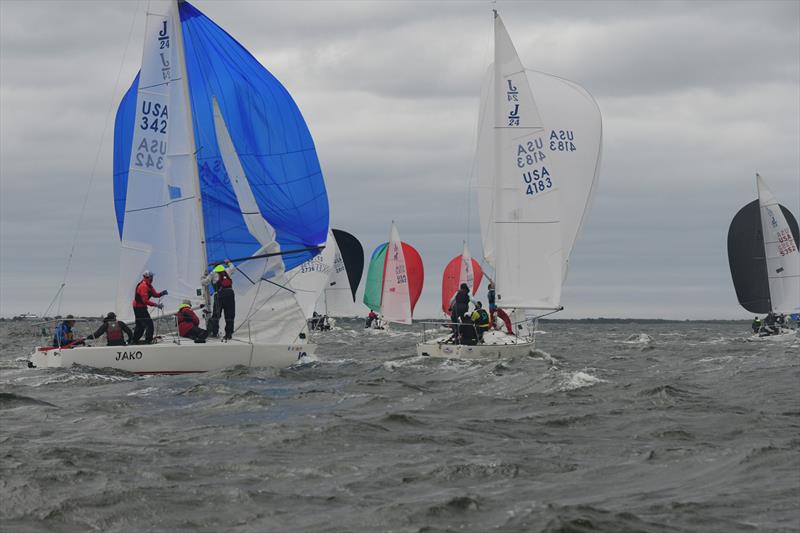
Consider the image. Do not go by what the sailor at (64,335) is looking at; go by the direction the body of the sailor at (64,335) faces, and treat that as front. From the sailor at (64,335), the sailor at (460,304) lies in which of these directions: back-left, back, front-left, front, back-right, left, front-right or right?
front

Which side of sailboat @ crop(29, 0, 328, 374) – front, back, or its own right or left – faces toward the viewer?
right

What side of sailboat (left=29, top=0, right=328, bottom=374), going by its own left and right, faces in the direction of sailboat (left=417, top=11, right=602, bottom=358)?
front

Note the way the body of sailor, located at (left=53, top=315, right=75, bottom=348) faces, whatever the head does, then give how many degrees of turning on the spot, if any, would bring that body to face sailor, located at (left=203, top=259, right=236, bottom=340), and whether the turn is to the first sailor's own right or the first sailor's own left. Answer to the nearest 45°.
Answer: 0° — they already face them

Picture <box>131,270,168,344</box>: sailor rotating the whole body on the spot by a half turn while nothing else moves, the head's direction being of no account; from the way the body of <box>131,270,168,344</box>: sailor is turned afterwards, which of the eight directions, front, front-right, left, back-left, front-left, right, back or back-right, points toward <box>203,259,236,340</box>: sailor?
back

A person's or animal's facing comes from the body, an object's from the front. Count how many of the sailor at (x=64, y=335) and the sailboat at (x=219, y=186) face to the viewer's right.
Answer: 2

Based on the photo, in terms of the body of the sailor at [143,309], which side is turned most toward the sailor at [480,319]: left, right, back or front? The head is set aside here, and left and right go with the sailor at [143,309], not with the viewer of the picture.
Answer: front

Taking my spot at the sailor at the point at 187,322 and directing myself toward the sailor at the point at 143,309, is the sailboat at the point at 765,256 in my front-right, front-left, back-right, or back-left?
back-right

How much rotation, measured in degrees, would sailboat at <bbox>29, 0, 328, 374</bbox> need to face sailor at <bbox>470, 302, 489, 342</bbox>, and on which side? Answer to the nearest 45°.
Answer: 0° — it already faces them

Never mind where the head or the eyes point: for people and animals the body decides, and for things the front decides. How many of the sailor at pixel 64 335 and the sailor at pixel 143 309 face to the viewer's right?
2

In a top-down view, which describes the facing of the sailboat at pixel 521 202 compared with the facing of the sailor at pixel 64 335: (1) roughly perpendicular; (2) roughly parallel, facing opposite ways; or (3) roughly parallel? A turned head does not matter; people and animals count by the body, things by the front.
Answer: roughly parallel

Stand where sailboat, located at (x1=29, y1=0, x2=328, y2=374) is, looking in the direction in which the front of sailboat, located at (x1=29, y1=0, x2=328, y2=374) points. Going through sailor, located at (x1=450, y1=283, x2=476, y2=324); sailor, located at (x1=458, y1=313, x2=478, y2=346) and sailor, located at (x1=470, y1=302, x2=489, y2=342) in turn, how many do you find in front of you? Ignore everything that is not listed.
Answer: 3

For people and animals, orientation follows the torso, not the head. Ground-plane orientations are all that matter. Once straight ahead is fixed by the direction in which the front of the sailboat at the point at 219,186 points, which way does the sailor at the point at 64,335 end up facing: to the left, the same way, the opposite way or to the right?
the same way

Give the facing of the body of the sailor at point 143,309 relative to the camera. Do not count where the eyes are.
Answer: to the viewer's right
